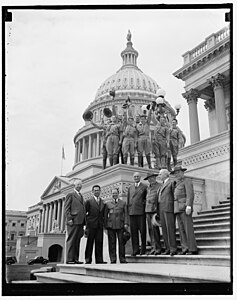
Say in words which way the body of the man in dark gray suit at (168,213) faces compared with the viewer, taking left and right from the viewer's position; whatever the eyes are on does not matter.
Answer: facing the viewer and to the left of the viewer

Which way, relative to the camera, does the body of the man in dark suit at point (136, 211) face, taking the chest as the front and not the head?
toward the camera

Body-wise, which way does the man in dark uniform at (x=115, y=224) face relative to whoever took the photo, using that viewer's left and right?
facing the viewer

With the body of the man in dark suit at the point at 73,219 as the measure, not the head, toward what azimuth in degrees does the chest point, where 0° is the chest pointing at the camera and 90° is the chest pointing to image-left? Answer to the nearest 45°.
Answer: approximately 315°

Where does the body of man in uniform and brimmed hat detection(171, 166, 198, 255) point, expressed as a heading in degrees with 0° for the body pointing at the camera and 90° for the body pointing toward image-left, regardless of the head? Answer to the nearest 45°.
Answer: approximately 45°

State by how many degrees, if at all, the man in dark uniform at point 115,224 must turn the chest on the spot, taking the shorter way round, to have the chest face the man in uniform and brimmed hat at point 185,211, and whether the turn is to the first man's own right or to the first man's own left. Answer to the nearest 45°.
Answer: approximately 45° to the first man's own left
